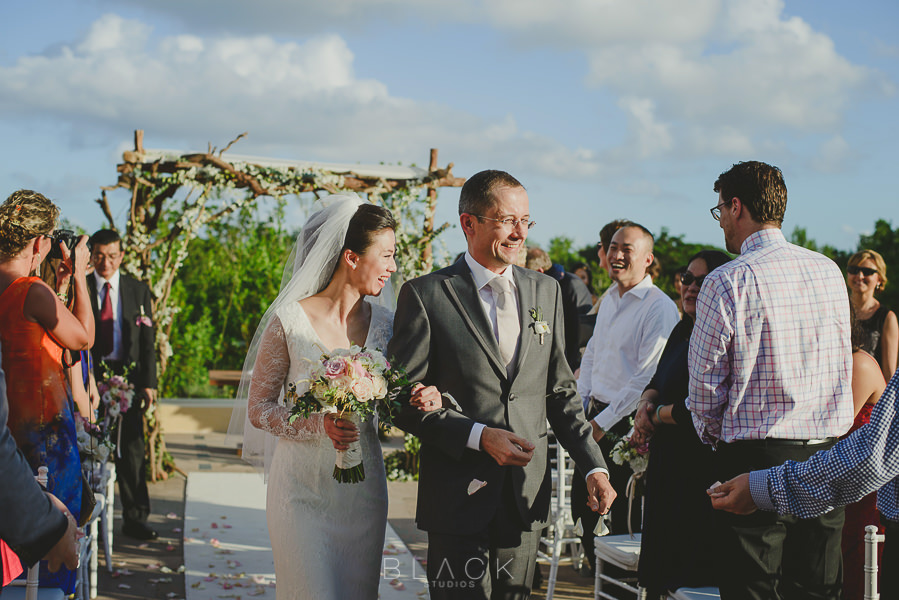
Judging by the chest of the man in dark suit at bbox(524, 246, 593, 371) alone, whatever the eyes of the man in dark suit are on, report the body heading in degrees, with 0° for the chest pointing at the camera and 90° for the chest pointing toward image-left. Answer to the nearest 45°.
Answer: approximately 90°

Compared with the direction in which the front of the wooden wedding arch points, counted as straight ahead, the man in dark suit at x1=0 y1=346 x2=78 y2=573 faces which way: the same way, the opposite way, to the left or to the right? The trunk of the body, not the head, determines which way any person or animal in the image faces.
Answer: to the left

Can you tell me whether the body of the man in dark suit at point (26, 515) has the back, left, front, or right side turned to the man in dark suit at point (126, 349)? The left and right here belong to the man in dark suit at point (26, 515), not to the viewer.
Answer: left

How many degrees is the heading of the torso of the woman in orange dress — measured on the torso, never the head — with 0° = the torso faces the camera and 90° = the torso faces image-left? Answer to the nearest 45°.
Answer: approximately 225°

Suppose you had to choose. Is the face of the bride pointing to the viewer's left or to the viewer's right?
to the viewer's right

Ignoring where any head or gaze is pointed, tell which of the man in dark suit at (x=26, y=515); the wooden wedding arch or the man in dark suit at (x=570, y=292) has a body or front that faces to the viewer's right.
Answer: the man in dark suit at (x=26, y=515)

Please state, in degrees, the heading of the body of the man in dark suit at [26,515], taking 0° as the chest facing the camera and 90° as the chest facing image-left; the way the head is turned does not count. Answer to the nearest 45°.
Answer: approximately 270°
